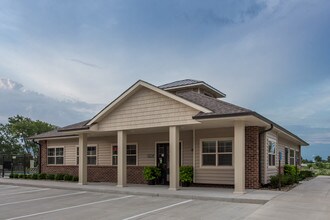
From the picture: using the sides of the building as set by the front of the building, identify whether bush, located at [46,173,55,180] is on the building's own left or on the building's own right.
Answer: on the building's own right

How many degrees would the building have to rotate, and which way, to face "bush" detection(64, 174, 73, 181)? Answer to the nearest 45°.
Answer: approximately 90° to its right

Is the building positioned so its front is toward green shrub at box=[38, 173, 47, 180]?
no

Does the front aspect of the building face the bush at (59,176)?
no

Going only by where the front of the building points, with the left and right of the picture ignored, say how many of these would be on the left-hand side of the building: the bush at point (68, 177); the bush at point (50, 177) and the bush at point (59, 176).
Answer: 0

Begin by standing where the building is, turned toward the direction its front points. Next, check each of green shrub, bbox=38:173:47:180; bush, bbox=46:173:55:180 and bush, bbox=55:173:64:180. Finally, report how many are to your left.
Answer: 0

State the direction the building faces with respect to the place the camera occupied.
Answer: facing the viewer and to the left of the viewer

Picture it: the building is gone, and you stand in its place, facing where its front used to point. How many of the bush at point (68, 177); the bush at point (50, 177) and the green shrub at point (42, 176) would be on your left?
0
